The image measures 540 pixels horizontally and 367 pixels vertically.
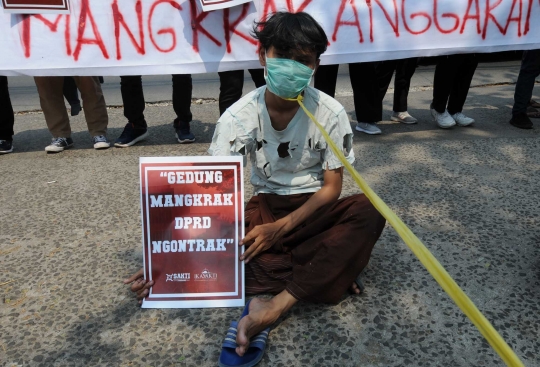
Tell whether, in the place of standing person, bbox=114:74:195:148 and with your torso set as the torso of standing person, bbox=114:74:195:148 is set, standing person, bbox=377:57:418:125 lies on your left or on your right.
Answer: on your left

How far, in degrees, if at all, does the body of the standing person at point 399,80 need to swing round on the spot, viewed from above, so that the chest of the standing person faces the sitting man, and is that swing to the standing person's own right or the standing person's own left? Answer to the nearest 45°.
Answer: approximately 45° to the standing person's own right

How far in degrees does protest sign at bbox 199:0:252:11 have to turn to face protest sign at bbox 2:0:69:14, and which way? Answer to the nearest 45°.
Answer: approximately 90° to its right

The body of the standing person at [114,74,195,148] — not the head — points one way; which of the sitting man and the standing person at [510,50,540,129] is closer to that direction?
the sitting man

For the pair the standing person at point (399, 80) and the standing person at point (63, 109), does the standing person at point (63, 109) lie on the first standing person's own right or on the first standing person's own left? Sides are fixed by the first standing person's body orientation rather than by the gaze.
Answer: on the first standing person's own right
